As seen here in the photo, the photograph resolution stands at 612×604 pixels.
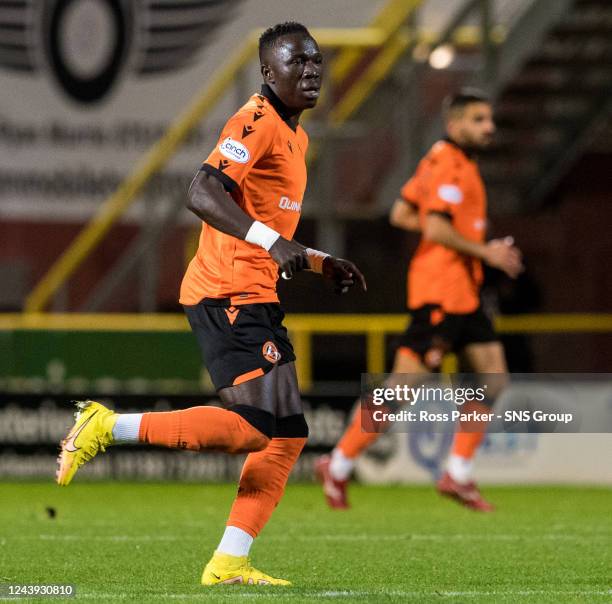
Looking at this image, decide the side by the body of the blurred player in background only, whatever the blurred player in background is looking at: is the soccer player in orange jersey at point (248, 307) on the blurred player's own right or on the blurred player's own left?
on the blurred player's own right

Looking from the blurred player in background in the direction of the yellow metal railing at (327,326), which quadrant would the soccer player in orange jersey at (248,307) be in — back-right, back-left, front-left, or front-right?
back-left
